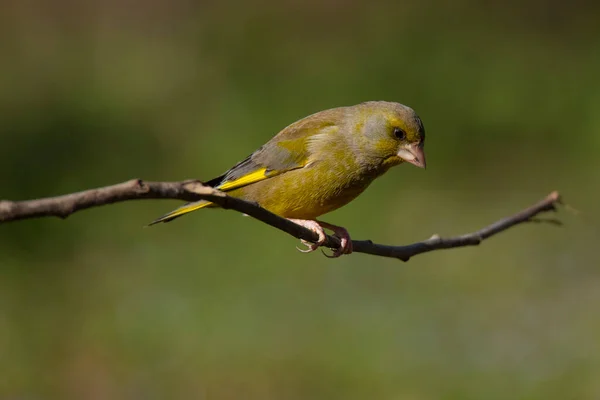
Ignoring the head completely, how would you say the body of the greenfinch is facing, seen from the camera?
to the viewer's right
